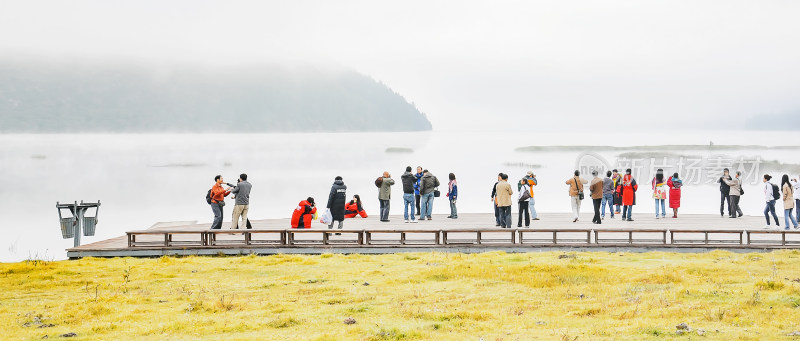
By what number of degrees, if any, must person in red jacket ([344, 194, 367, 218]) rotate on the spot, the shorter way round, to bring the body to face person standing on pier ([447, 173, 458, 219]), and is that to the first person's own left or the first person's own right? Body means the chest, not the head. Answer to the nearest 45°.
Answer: approximately 135° to the first person's own left

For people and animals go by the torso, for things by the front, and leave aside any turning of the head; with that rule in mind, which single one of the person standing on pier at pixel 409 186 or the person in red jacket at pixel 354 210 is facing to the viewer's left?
the person in red jacket

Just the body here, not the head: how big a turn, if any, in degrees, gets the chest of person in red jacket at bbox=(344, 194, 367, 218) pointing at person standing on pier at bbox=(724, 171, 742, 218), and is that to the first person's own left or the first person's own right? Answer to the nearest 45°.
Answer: approximately 180°

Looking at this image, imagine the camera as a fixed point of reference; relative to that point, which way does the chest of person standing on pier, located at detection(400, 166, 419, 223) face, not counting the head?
away from the camera

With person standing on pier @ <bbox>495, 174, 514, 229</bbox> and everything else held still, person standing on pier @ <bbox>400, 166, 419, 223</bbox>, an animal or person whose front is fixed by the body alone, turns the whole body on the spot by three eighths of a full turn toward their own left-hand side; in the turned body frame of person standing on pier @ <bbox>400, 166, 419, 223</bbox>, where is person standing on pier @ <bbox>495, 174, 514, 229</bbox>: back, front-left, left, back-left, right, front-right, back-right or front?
left

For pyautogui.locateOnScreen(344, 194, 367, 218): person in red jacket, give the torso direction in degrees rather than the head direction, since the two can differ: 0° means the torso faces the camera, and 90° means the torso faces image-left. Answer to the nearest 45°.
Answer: approximately 90°

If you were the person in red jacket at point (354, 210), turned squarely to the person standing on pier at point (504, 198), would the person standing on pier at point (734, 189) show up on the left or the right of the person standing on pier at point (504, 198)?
left

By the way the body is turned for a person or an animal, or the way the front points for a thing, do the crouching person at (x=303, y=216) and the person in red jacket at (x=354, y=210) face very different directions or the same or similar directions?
very different directions

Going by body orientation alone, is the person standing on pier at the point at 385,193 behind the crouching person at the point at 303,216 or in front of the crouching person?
in front

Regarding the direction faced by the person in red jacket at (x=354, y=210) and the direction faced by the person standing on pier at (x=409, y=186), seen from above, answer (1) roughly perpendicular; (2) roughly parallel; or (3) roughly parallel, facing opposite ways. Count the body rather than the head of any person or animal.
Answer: roughly perpendicular

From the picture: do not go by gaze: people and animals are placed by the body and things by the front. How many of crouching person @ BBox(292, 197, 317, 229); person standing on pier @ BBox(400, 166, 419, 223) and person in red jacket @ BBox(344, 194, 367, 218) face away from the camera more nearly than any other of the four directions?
1

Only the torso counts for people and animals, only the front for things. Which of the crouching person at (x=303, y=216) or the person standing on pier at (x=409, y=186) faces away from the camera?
the person standing on pier
